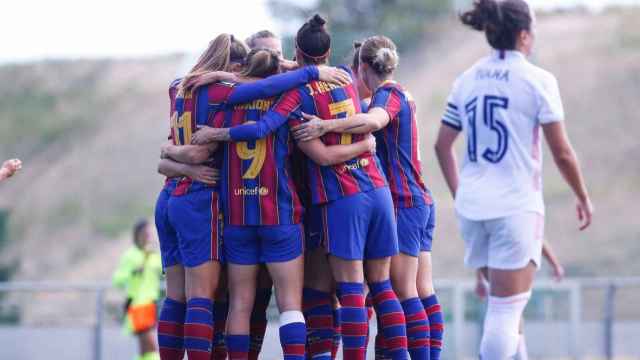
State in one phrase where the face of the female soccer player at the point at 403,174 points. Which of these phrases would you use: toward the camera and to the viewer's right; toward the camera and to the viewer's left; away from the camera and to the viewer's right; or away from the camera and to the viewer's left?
away from the camera and to the viewer's left

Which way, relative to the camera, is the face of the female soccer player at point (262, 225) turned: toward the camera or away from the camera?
away from the camera

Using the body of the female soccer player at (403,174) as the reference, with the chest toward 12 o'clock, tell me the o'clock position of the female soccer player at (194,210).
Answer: the female soccer player at (194,210) is roughly at 10 o'clock from the female soccer player at (403,174).

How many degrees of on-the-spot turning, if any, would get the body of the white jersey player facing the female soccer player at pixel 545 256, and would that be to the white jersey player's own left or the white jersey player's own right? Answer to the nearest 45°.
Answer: approximately 45° to the white jersey player's own left

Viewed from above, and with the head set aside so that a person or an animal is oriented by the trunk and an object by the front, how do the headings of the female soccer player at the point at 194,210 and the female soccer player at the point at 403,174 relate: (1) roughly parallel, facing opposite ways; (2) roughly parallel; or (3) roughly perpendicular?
roughly perpendicular

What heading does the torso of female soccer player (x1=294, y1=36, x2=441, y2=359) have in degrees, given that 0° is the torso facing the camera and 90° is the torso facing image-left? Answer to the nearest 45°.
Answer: approximately 135°

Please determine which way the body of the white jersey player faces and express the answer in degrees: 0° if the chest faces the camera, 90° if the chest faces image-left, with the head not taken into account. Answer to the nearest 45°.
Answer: approximately 225°

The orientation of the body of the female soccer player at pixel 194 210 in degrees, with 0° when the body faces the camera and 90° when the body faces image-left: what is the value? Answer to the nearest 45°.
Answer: approximately 225°

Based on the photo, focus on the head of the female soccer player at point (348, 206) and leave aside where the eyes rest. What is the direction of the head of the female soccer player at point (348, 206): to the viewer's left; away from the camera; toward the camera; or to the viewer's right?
away from the camera
